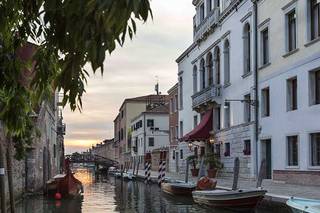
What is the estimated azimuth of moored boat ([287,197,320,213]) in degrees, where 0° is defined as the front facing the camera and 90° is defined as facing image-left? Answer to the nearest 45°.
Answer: approximately 90°

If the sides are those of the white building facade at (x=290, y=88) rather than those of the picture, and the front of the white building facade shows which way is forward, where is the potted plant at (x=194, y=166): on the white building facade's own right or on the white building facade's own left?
on the white building facade's own right

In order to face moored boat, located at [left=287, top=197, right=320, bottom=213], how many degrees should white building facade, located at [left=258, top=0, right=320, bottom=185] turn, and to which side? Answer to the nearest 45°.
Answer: approximately 45° to its left

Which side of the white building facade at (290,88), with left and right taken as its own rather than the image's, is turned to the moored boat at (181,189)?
right

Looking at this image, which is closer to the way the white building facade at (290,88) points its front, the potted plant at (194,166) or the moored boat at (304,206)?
the moored boat

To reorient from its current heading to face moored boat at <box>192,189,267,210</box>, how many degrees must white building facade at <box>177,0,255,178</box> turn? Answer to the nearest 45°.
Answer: approximately 45° to its left

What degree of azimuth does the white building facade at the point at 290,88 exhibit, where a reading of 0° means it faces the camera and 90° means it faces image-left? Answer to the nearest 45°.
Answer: approximately 45°

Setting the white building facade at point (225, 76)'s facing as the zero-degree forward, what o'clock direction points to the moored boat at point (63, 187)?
The moored boat is roughly at 12 o'clock from the white building facade.
